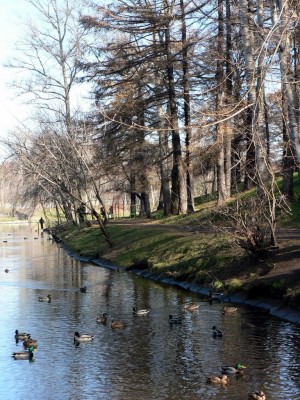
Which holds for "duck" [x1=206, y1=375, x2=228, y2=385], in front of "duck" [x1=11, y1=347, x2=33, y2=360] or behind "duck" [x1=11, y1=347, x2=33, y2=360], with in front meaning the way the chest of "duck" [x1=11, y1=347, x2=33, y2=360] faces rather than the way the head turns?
in front

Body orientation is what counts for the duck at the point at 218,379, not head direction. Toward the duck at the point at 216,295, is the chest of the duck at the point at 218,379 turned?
no

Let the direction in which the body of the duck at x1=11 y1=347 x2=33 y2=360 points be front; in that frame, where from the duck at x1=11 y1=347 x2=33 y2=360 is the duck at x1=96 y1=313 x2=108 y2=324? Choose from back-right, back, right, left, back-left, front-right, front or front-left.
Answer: front-left

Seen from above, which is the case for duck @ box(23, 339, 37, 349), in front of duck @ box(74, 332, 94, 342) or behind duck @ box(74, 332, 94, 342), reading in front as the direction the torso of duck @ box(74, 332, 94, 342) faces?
in front

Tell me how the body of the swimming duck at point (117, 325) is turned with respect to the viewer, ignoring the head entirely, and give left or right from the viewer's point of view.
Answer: facing to the left of the viewer

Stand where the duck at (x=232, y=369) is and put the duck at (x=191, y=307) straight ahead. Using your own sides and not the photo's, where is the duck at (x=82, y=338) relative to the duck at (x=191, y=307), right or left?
left

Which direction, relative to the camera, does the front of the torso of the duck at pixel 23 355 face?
to the viewer's right

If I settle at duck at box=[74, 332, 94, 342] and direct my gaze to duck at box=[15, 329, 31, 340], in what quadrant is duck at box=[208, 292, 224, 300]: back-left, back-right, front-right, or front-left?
back-right

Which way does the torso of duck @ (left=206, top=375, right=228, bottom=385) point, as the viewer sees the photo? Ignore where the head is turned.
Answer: to the viewer's right

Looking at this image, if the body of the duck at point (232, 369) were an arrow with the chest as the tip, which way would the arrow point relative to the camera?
to the viewer's right

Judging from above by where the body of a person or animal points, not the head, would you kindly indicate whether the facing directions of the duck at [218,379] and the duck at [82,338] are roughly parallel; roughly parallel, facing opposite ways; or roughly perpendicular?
roughly parallel, facing opposite ways
